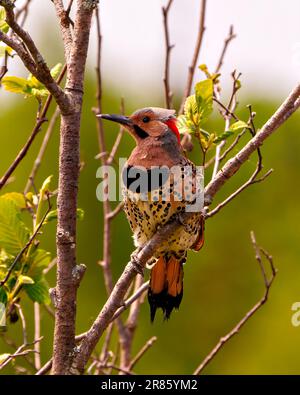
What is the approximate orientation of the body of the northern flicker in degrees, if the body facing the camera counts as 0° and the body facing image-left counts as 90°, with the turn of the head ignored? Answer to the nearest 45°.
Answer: approximately 45°

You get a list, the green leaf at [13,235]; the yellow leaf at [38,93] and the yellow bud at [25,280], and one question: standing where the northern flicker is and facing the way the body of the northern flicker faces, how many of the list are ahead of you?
3

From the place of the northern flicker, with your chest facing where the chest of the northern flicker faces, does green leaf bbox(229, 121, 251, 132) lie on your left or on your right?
on your left

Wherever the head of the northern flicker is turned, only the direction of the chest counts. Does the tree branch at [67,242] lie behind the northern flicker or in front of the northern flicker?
in front
